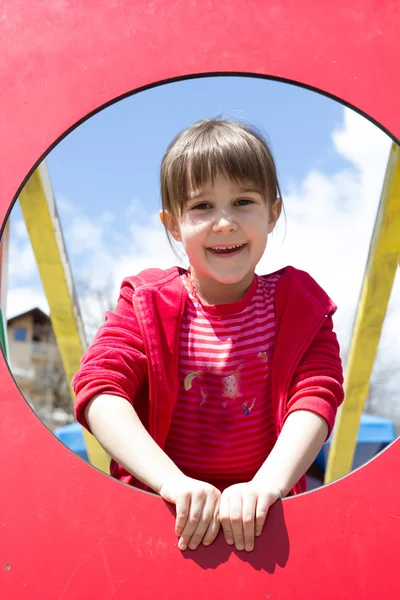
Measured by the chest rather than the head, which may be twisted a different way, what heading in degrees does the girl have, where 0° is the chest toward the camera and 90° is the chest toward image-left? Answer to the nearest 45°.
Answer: approximately 0°

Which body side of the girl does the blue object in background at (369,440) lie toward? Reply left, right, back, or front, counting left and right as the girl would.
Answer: back

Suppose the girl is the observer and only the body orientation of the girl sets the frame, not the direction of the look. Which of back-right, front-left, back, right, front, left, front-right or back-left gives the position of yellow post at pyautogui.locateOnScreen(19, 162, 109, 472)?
back-right

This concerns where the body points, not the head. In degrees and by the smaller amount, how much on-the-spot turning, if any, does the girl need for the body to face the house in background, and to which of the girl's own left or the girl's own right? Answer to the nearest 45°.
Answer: approximately 180°

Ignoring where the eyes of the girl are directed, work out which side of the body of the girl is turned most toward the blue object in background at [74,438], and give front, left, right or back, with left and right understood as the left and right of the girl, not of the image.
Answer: back

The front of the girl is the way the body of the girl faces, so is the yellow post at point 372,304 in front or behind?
behind

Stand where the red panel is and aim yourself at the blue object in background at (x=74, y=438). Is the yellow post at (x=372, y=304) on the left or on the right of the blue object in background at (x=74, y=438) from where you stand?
right
